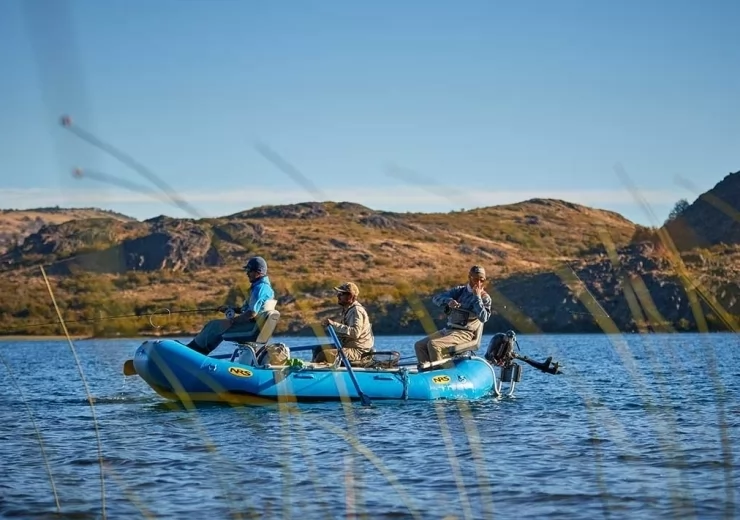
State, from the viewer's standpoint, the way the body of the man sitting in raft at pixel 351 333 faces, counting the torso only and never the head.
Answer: to the viewer's left

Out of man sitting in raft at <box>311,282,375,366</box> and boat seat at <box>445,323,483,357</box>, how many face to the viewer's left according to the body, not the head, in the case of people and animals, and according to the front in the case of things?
2

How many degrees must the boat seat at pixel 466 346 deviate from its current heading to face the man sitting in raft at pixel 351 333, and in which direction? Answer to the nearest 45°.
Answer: approximately 45° to its left

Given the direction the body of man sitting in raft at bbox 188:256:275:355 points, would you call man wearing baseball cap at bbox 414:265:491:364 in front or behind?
behind

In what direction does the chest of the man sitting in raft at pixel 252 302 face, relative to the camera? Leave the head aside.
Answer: to the viewer's left

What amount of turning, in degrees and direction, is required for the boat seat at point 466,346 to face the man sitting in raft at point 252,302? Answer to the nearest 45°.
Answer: approximately 45° to its left

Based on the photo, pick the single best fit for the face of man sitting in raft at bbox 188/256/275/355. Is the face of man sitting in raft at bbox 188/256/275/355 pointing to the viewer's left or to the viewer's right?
to the viewer's left

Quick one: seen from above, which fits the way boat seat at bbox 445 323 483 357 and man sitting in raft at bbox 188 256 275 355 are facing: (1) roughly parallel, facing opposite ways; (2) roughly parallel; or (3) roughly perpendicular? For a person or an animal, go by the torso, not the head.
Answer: roughly parallel

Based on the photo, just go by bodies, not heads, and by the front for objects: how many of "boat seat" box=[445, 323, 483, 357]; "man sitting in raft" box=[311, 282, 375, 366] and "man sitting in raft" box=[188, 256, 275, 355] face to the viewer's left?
3

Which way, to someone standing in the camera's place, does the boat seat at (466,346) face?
facing to the left of the viewer

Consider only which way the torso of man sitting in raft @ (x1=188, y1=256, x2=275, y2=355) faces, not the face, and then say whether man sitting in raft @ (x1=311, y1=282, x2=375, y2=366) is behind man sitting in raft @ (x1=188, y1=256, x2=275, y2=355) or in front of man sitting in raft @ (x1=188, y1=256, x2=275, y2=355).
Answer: behind

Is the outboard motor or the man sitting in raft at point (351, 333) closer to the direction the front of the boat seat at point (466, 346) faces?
the man sitting in raft

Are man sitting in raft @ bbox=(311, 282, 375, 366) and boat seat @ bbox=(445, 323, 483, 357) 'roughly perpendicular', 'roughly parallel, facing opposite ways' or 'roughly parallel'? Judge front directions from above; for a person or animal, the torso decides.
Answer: roughly parallel

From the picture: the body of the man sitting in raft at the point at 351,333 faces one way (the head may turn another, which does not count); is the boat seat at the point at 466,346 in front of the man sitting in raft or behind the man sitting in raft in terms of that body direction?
behind
